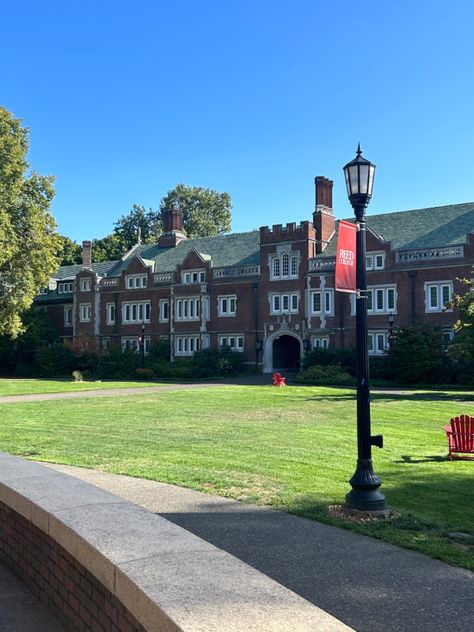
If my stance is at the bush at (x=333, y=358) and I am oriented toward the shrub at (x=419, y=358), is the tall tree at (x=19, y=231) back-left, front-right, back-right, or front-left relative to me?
back-right

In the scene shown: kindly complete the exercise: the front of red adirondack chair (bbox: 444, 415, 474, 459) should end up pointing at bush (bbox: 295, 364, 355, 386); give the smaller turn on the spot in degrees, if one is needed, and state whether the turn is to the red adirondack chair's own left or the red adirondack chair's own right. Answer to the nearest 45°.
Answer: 0° — it already faces it

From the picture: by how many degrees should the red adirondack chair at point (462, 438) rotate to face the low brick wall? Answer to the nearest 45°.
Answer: approximately 180°
